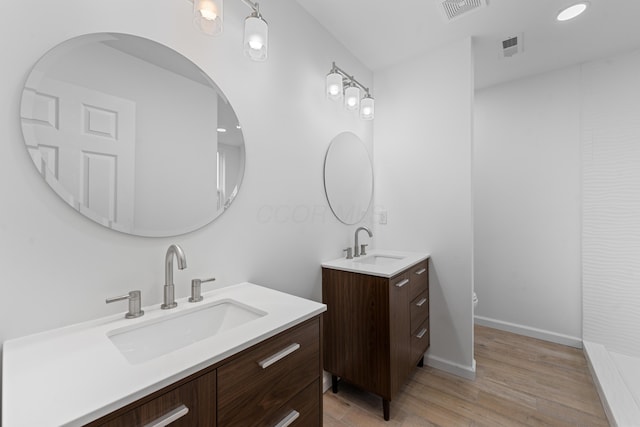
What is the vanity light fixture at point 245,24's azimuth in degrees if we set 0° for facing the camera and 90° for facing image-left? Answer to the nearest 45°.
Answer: approximately 315°

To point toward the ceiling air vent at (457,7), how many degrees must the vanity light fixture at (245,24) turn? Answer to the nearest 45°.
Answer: approximately 45° to its left

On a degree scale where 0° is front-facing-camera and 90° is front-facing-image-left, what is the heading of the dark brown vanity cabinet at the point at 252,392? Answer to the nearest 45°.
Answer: approximately 315°

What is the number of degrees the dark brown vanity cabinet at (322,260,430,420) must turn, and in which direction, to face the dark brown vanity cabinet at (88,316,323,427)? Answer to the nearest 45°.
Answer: approximately 45° to its right

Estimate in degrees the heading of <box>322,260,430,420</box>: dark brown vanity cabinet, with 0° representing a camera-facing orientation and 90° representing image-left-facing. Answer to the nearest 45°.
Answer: approximately 315°

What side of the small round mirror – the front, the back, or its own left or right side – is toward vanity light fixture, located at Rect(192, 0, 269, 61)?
right

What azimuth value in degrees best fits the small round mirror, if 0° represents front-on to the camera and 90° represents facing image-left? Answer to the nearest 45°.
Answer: approximately 315°

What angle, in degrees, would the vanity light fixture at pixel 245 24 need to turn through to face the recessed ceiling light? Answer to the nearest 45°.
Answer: approximately 45° to its left

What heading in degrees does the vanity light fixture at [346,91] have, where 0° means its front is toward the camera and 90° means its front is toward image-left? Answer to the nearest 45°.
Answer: approximately 315°
